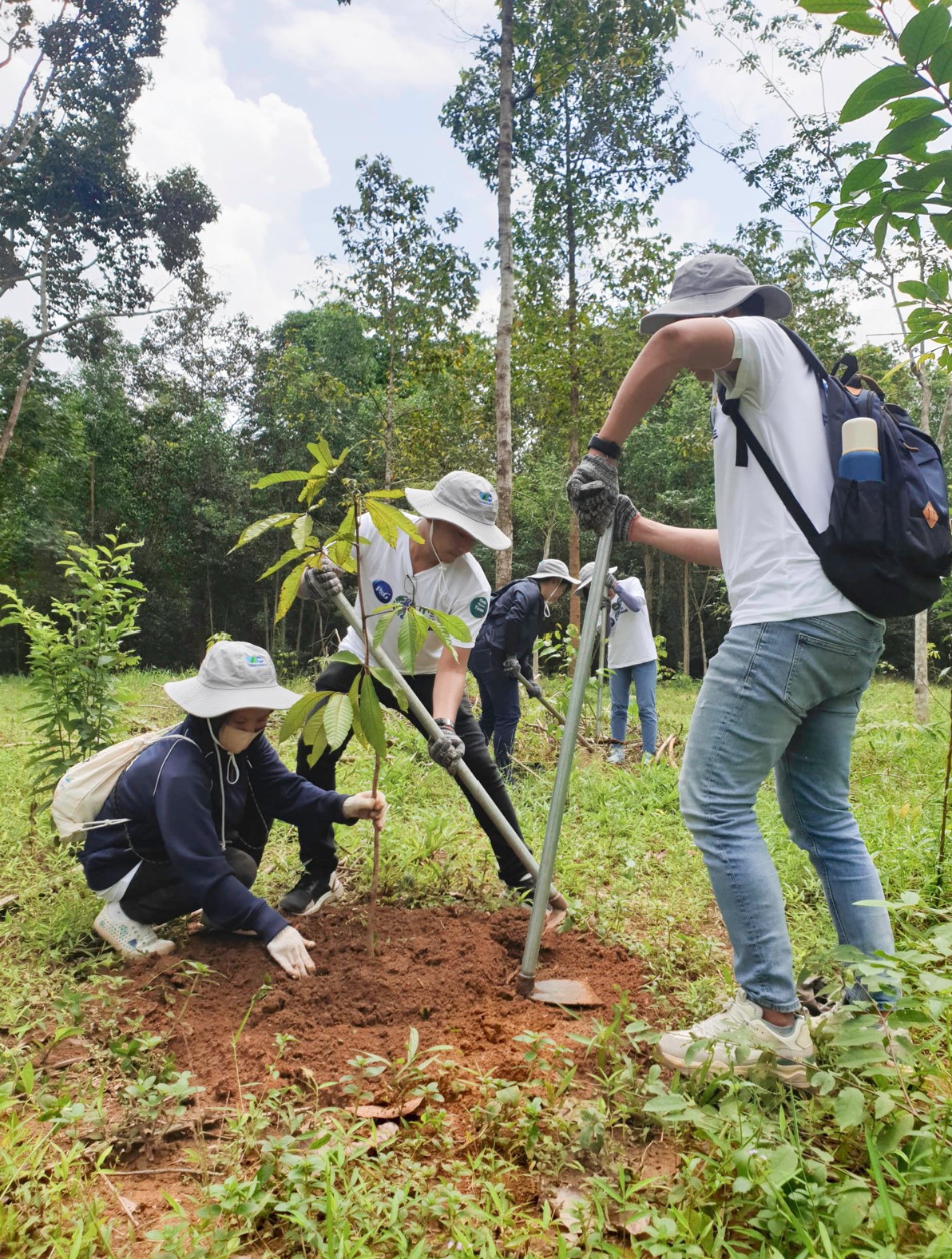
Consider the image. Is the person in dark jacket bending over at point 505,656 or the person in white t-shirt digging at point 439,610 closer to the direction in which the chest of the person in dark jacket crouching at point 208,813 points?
the person in white t-shirt digging

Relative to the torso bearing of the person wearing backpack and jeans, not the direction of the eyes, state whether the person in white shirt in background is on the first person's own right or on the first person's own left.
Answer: on the first person's own right

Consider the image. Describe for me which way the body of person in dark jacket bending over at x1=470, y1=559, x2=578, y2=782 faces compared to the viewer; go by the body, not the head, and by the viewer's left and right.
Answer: facing to the right of the viewer

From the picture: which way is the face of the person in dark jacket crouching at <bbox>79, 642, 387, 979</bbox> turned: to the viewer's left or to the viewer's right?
to the viewer's right

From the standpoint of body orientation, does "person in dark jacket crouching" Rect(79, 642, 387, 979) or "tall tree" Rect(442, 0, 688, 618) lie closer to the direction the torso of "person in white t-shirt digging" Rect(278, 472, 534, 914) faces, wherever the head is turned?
the person in dark jacket crouching

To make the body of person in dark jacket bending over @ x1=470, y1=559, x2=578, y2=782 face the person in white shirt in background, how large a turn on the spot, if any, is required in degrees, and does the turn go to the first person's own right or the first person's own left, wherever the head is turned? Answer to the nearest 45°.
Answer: approximately 45° to the first person's own left
